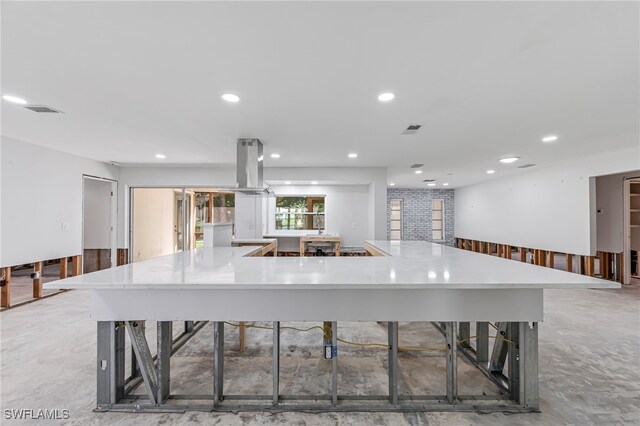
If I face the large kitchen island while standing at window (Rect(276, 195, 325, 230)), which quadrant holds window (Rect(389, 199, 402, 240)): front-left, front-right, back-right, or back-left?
back-left

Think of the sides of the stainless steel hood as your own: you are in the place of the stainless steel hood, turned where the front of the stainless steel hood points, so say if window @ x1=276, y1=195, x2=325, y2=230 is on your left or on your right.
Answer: on your left

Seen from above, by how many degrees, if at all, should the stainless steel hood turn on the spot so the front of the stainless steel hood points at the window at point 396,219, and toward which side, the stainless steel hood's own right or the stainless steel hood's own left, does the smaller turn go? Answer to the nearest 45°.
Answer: approximately 45° to the stainless steel hood's own left

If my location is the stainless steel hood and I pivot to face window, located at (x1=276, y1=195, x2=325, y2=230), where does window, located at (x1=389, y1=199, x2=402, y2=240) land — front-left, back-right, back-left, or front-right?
front-right

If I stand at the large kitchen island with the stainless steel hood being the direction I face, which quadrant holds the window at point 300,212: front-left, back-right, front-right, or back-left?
front-right

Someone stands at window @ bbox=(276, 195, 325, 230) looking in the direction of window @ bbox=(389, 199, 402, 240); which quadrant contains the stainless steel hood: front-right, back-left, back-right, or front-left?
back-right
